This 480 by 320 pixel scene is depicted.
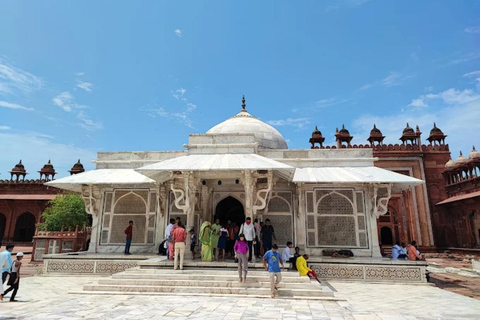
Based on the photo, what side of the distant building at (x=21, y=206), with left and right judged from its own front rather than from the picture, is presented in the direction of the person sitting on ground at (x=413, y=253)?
front

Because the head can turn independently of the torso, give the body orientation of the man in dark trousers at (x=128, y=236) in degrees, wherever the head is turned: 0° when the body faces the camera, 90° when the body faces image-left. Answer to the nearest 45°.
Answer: approximately 270°

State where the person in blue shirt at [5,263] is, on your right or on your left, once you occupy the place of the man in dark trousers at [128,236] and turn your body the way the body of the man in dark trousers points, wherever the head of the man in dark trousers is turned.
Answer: on your right

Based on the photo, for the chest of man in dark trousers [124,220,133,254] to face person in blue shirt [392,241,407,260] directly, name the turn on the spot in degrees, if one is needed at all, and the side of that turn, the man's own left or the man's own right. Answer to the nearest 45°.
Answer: approximately 45° to the man's own right

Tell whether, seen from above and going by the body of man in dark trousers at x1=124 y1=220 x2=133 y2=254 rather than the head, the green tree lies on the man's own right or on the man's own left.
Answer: on the man's own left

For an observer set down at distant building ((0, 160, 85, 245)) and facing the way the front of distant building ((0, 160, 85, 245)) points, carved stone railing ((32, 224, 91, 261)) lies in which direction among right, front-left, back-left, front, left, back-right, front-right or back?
front

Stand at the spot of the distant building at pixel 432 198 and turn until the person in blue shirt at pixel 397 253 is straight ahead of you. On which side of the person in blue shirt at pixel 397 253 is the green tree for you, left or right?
right

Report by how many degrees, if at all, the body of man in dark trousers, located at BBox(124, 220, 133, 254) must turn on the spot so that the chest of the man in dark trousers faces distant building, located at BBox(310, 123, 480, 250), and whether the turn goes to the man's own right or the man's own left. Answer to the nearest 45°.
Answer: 0° — they already face it

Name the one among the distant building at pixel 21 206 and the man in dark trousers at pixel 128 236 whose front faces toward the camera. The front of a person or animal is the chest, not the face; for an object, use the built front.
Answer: the distant building

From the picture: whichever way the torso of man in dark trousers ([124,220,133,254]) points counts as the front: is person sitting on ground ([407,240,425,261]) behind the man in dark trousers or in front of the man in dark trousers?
in front

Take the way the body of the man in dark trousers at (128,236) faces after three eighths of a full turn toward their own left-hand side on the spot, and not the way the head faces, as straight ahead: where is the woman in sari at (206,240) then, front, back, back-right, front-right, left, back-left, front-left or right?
back
